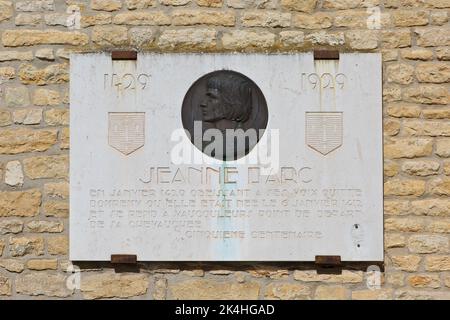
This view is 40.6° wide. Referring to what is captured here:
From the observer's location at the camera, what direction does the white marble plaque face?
facing the viewer
